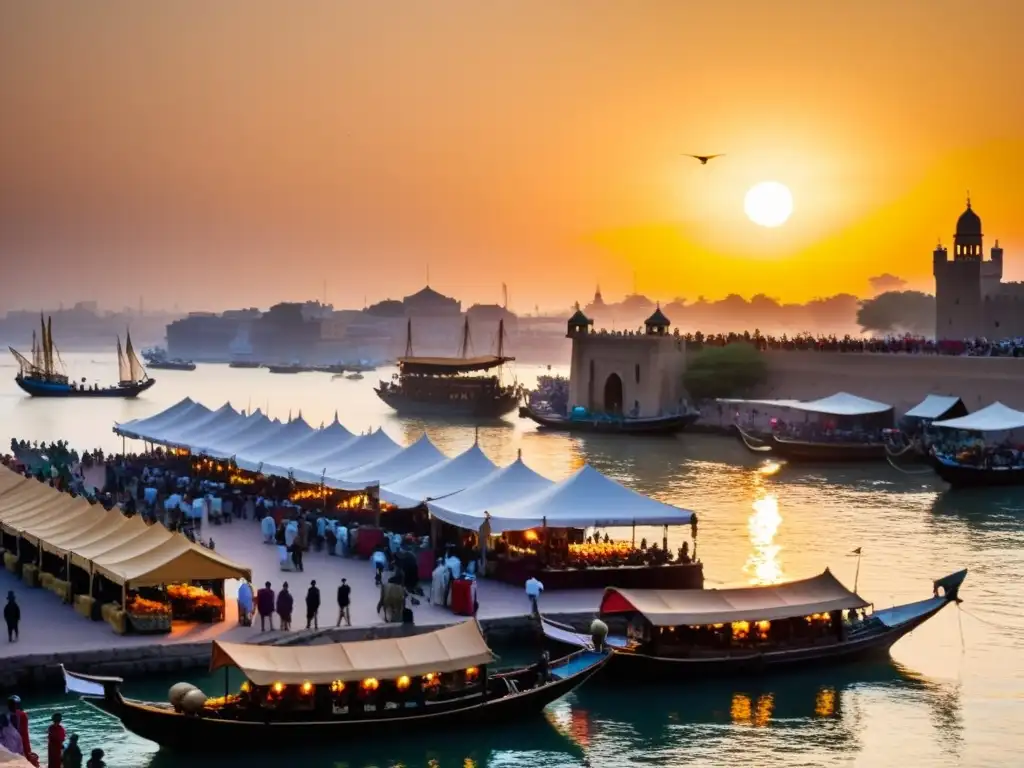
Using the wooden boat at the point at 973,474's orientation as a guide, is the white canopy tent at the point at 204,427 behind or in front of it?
in front

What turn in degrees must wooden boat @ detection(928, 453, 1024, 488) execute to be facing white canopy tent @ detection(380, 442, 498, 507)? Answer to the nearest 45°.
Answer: approximately 45° to its left

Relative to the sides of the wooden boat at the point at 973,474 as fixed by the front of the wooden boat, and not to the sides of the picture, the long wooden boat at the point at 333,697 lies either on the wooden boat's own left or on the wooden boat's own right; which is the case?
on the wooden boat's own left

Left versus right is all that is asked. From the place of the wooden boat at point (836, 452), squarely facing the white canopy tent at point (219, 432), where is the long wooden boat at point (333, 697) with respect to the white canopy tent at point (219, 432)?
left

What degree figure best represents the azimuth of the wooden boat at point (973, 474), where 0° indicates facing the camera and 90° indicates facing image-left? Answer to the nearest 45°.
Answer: approximately 90°

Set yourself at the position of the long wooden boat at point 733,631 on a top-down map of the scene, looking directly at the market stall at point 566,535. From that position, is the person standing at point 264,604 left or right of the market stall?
left

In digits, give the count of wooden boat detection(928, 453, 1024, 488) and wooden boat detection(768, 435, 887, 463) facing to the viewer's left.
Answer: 2

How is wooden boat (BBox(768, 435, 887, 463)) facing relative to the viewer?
to the viewer's left

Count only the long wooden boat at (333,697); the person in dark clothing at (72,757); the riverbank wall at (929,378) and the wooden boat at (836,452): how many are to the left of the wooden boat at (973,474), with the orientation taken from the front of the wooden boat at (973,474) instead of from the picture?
2
